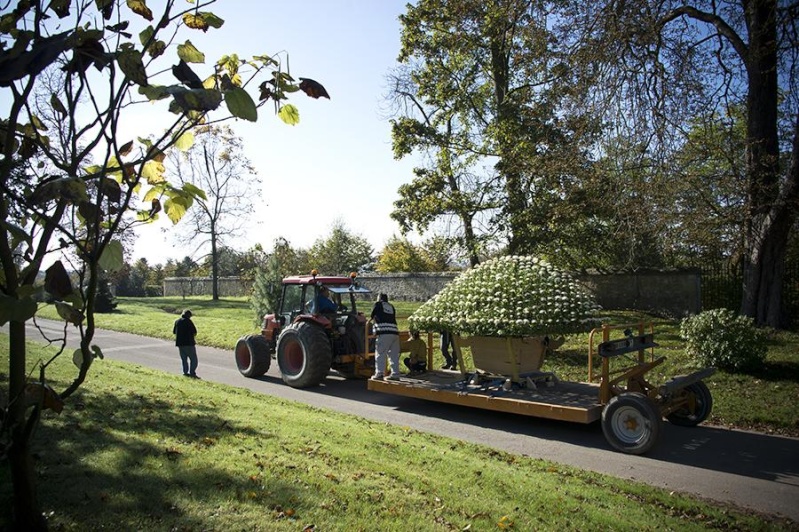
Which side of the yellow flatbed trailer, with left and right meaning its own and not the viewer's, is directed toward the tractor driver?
front

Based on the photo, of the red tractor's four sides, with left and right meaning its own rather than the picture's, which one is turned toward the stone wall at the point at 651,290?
right

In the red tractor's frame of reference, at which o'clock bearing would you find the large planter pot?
The large planter pot is roughly at 6 o'clock from the red tractor.

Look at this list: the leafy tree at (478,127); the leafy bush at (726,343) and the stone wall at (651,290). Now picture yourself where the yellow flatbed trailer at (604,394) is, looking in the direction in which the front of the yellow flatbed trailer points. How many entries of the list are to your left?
0

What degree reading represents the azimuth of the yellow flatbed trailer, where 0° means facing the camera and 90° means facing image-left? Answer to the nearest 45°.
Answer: approximately 135°

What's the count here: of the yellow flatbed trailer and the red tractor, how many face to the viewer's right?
0

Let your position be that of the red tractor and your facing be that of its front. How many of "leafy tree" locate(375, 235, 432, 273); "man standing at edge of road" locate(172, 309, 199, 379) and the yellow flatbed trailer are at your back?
1

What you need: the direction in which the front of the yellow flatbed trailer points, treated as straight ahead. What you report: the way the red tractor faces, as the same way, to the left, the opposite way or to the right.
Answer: the same way

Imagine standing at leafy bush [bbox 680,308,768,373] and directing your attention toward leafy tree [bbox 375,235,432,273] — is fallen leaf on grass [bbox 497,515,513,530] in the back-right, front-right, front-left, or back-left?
back-left

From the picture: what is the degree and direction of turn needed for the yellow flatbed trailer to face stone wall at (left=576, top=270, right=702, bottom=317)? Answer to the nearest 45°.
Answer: approximately 45° to its right

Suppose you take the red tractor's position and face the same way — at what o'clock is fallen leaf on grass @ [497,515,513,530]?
The fallen leaf on grass is roughly at 7 o'clock from the red tractor.

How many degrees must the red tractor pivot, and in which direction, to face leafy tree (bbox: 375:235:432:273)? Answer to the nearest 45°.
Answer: approximately 45° to its right

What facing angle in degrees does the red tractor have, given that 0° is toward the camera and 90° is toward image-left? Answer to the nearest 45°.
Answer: approximately 135°

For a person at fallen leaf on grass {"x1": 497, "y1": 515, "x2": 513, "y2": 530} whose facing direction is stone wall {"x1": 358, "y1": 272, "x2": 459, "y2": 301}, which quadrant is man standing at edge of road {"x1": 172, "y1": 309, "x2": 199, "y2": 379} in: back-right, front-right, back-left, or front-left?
front-left

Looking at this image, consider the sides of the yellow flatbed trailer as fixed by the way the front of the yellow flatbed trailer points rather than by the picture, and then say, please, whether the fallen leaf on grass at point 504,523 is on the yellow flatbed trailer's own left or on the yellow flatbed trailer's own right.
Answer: on the yellow flatbed trailer's own left
